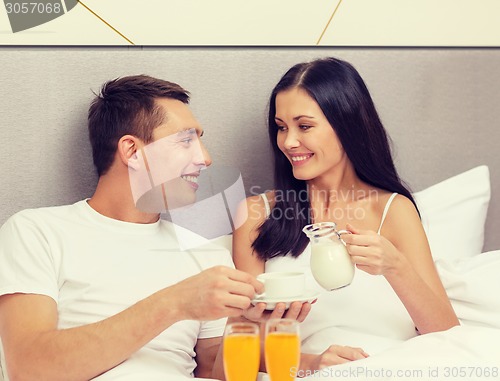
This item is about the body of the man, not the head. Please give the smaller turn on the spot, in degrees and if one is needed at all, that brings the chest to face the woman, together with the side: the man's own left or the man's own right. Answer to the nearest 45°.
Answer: approximately 45° to the man's own left

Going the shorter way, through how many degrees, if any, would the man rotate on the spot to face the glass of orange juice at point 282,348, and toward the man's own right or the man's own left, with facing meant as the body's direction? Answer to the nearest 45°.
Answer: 0° — they already face it

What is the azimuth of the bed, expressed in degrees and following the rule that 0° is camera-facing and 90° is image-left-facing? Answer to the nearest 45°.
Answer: approximately 0°

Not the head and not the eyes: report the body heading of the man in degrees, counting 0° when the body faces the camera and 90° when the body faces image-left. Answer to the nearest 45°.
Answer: approximately 315°

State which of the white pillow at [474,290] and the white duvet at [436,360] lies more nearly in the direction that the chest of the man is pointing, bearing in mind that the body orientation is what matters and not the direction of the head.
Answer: the white duvet

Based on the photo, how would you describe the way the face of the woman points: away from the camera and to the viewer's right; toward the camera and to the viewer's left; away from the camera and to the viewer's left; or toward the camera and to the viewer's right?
toward the camera and to the viewer's left

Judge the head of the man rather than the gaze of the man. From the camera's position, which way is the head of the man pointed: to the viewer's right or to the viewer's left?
to the viewer's right
